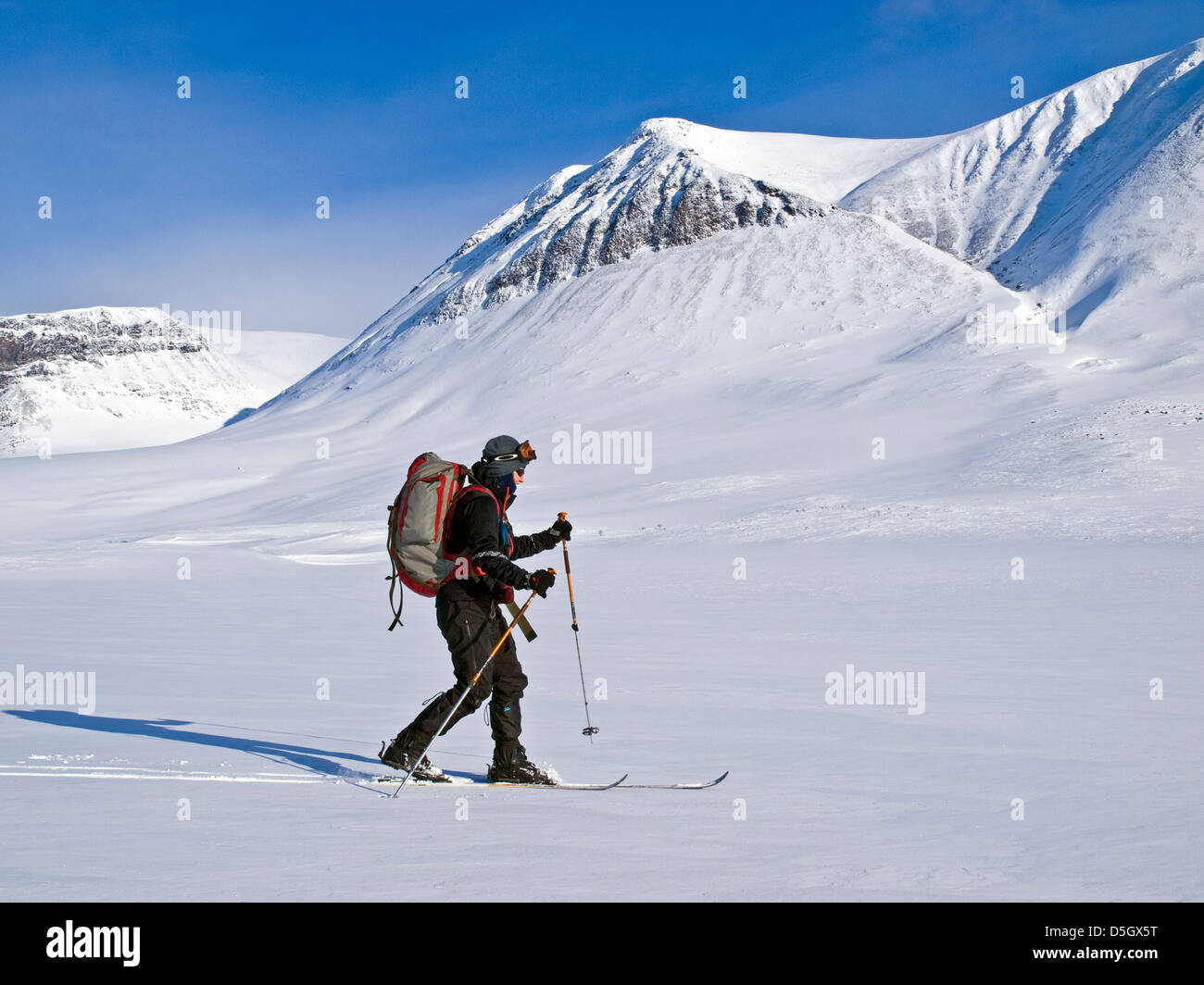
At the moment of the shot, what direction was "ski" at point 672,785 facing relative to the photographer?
facing to the right of the viewer

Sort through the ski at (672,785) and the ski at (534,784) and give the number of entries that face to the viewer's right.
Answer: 2

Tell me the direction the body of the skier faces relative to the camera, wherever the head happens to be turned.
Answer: to the viewer's right

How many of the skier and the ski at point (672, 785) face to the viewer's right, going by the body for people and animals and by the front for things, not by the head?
2

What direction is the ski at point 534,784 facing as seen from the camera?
to the viewer's right

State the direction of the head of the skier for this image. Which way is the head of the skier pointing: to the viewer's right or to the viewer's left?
to the viewer's right
